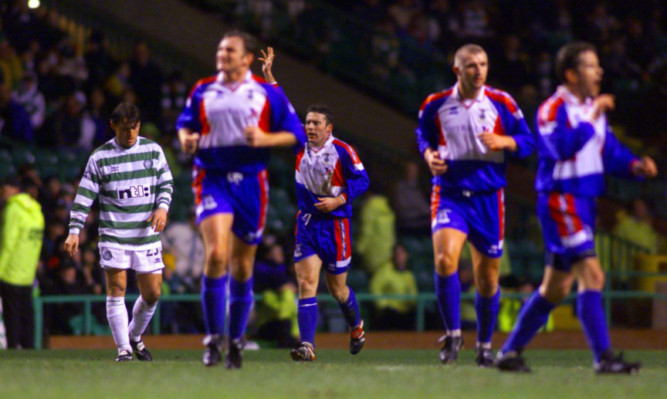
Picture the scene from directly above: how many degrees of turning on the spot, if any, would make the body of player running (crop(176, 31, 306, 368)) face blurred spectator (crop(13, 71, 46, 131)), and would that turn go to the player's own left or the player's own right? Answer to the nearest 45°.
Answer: approximately 180°

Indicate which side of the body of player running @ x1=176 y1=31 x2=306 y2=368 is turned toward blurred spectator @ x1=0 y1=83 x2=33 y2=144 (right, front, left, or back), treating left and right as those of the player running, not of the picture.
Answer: back

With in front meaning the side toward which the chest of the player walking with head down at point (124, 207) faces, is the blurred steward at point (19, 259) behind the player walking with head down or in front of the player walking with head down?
behind

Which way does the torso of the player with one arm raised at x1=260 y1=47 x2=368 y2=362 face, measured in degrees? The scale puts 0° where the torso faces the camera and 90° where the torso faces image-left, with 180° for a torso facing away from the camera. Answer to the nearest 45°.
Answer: approximately 45°

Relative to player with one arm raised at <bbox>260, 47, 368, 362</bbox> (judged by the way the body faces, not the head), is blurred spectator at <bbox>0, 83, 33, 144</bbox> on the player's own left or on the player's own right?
on the player's own right

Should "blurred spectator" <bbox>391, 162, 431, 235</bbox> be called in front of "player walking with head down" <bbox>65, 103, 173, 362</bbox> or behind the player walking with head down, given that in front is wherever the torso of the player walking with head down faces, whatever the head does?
behind

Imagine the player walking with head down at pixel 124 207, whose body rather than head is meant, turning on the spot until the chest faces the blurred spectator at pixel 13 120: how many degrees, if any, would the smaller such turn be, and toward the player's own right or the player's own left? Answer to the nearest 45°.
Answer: approximately 180°

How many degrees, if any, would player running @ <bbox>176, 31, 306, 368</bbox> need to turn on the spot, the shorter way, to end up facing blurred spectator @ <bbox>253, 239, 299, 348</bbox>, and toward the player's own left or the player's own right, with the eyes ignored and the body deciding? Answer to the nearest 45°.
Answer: approximately 180°

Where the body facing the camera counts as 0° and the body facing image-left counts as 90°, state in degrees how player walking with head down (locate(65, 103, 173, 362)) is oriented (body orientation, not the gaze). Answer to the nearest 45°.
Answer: approximately 0°

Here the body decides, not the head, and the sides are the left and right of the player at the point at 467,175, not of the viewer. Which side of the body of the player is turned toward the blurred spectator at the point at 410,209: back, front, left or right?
back

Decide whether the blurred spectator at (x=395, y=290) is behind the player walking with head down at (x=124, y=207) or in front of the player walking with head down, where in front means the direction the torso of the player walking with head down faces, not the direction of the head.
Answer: behind
